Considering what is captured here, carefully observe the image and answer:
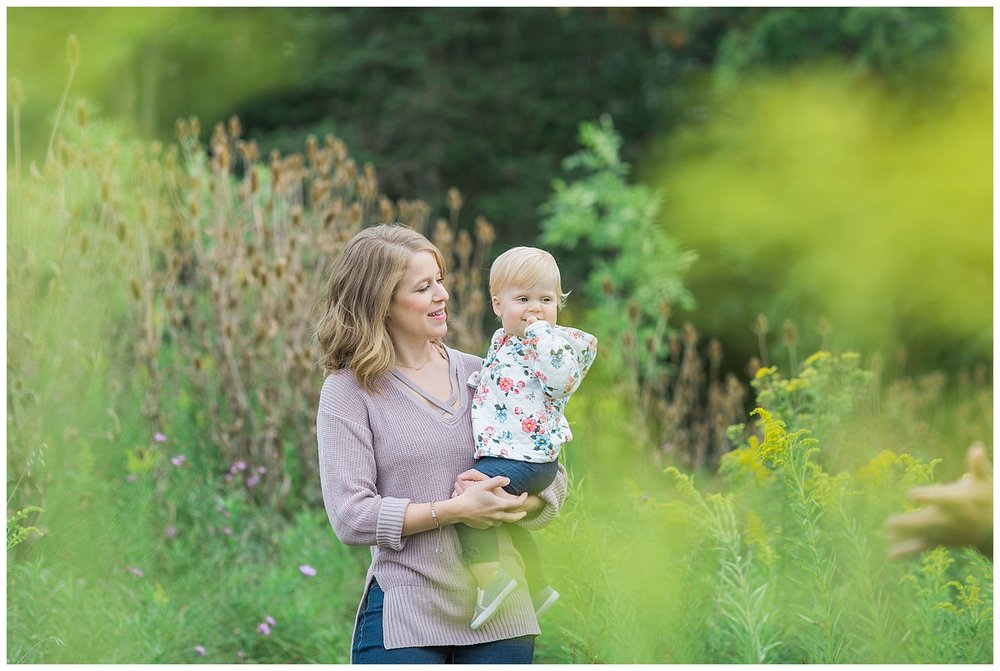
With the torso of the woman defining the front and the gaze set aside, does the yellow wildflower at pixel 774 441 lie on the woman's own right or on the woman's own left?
on the woman's own left

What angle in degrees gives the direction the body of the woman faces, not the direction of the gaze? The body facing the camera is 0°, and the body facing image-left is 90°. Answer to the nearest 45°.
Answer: approximately 315°
